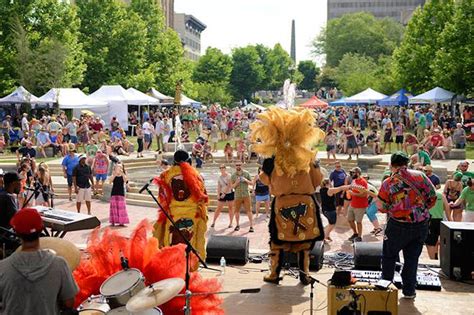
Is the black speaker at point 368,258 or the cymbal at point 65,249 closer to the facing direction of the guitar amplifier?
the black speaker

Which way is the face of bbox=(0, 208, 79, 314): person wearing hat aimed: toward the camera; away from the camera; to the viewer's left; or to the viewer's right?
away from the camera

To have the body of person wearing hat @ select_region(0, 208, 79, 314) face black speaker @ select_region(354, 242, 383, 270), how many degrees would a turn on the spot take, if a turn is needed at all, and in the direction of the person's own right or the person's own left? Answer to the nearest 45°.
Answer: approximately 45° to the person's own right

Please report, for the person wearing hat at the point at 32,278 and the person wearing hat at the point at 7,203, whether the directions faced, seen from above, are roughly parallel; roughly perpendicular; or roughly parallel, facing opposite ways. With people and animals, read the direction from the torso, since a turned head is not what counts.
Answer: roughly perpendicular

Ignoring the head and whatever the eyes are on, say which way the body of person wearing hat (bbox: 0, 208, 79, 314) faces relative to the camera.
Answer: away from the camera

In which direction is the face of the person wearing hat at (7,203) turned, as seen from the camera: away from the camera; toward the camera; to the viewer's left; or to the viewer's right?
to the viewer's right

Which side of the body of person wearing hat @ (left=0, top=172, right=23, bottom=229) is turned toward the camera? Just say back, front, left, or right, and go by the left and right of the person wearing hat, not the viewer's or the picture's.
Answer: right

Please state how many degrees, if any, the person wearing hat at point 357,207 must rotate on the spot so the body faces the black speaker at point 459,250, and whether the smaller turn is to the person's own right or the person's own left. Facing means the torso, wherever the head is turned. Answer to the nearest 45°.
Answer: approximately 45° to the person's own left

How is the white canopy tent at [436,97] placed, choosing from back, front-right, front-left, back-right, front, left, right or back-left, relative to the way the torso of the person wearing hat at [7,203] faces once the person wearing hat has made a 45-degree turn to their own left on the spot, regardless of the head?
front

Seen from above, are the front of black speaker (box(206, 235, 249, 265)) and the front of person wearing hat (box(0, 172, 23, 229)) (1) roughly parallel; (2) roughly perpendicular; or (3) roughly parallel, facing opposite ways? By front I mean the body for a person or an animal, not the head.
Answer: roughly perpendicular

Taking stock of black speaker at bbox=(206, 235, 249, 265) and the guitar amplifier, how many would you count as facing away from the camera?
1

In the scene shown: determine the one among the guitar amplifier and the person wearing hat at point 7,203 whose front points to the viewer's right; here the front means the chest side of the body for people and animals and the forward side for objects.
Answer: the person wearing hat

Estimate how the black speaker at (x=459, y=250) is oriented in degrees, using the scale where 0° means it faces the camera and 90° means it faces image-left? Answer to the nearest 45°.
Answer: approximately 180°

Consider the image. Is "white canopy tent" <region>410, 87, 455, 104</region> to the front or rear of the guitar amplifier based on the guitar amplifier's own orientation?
to the front

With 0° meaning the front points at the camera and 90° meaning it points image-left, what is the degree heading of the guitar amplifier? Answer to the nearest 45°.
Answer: approximately 180°

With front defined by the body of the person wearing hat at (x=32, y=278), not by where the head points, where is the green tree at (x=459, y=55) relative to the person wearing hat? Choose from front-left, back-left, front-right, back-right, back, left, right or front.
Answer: front-right
